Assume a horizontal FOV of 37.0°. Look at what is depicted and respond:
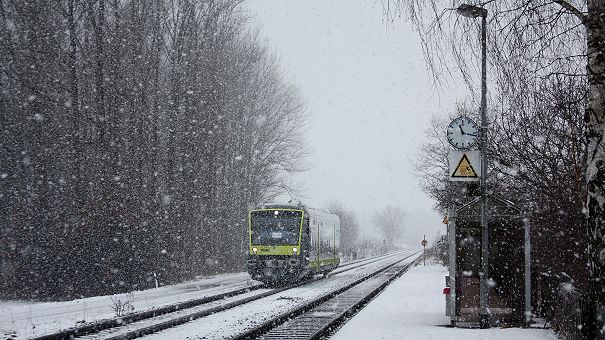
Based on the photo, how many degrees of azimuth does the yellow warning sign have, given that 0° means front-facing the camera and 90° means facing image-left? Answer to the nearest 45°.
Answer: approximately 0°

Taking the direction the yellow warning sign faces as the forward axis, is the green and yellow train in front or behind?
behind

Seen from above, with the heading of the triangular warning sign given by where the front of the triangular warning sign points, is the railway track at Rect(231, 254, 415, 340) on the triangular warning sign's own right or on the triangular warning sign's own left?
on the triangular warning sign's own right

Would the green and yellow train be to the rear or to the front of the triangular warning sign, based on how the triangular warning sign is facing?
to the rear
